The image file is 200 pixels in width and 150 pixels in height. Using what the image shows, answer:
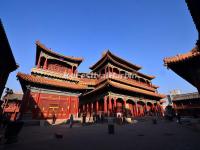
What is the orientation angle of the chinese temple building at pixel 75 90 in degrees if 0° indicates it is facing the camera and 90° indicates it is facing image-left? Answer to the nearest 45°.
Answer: approximately 315°

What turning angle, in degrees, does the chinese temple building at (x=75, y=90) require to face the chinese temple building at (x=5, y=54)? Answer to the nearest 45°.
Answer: approximately 45° to its right

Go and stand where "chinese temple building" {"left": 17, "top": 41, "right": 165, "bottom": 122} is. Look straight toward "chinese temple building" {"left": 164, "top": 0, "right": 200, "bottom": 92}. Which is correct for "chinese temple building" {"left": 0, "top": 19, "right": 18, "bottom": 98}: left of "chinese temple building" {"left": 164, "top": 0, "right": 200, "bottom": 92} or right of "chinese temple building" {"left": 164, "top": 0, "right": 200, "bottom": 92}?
right

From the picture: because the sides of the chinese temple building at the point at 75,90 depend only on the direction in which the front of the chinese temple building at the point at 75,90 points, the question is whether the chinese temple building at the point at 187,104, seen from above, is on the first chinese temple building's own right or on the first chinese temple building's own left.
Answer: on the first chinese temple building's own left
